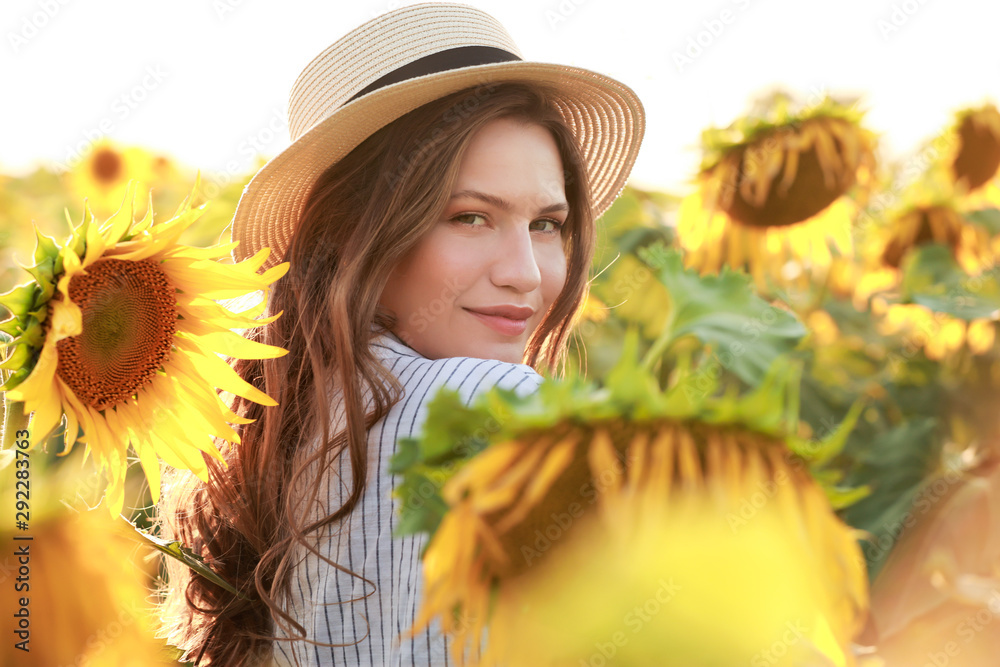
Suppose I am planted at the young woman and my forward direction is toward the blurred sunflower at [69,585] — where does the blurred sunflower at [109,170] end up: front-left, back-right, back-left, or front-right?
back-right

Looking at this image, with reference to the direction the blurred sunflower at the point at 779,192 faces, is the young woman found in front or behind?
in front

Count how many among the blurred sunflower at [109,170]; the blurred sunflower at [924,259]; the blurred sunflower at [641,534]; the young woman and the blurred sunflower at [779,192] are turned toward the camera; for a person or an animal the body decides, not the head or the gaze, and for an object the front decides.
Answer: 4
